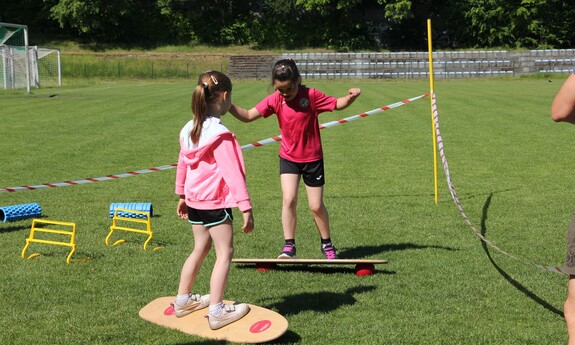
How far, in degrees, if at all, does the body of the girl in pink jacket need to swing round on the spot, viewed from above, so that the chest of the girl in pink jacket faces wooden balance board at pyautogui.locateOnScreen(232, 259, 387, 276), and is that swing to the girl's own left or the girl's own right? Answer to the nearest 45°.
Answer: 0° — they already face it

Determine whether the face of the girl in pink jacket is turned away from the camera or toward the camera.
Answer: away from the camera

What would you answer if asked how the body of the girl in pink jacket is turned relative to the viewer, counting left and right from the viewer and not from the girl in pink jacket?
facing away from the viewer and to the right of the viewer

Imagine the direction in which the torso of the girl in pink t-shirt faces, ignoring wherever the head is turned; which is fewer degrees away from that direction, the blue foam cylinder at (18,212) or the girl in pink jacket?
the girl in pink jacket

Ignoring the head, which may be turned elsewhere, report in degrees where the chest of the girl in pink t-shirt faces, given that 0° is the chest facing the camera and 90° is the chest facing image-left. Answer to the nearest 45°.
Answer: approximately 0°
